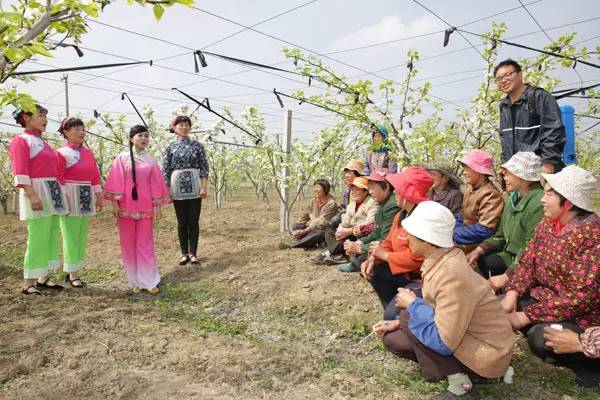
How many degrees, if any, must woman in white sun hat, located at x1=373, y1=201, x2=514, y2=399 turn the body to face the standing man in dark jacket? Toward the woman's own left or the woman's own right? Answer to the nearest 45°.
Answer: approximately 90° to the woman's own right

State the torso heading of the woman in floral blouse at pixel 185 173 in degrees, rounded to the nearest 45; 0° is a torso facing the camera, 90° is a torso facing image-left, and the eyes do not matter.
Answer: approximately 0°

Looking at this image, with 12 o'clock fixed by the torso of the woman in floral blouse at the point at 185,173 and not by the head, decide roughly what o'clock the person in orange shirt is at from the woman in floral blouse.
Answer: The person in orange shirt is roughly at 11 o'clock from the woman in floral blouse.

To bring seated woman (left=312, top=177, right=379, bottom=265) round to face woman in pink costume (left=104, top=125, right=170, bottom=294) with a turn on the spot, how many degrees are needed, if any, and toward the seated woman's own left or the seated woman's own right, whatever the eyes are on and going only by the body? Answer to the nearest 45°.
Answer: approximately 45° to the seated woman's own right

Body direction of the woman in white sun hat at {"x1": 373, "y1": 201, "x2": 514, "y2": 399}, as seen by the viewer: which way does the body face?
to the viewer's left

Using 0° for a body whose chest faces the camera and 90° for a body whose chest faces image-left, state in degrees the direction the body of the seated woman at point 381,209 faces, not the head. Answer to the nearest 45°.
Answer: approximately 90°

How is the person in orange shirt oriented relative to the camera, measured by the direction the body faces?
to the viewer's left

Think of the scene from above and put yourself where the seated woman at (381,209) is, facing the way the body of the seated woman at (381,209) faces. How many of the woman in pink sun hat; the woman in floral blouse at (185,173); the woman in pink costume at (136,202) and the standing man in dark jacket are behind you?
2
